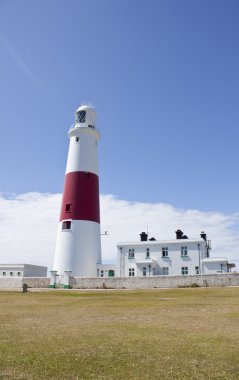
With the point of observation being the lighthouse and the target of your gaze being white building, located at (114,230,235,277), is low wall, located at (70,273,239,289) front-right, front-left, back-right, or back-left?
front-right

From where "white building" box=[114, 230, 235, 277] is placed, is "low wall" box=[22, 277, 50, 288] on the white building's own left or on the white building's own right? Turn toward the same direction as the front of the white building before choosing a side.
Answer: on the white building's own right

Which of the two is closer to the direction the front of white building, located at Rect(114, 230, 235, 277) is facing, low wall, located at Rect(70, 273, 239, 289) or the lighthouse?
the low wall

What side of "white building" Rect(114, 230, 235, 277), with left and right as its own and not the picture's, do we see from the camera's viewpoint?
front

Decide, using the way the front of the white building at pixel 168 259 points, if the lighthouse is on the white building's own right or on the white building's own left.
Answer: on the white building's own right

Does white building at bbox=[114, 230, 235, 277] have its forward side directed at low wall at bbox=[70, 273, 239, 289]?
yes
